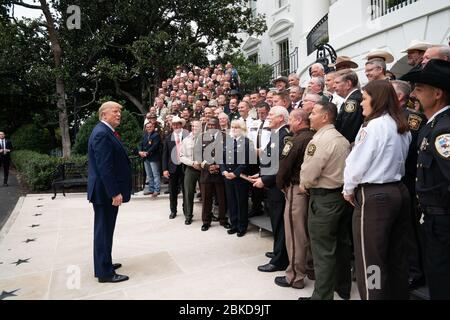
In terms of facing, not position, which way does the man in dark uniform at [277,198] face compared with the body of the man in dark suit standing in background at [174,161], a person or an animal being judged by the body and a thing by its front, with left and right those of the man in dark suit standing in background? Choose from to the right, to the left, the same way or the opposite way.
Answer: to the right

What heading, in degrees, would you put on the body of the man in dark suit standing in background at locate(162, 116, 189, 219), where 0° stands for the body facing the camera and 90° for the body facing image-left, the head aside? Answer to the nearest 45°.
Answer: approximately 0°

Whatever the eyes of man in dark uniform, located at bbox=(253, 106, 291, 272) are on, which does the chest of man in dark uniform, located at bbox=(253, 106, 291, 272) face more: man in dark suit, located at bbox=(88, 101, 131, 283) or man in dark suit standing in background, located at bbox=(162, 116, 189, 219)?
the man in dark suit

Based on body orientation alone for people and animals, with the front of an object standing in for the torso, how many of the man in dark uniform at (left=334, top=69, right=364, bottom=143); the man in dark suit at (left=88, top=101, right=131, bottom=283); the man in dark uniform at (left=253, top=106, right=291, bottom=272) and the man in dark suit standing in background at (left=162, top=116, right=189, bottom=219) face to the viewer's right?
1

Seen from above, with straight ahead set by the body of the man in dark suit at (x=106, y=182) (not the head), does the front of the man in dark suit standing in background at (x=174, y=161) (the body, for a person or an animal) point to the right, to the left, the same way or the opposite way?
to the right

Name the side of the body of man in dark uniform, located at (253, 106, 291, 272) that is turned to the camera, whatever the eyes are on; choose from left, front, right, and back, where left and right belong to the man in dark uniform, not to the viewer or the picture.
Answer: left

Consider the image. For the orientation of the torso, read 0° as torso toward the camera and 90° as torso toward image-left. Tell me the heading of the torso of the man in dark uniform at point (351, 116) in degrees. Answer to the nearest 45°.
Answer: approximately 90°

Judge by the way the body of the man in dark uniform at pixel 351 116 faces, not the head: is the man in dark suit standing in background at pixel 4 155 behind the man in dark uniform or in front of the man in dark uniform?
in front

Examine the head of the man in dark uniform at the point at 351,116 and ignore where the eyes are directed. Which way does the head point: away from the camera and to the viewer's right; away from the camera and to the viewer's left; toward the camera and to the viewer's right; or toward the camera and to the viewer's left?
toward the camera and to the viewer's left

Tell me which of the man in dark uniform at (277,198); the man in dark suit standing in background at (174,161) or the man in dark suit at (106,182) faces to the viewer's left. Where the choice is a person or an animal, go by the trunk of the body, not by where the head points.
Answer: the man in dark uniform at (277,198)

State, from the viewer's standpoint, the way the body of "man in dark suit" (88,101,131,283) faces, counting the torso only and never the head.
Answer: to the viewer's right

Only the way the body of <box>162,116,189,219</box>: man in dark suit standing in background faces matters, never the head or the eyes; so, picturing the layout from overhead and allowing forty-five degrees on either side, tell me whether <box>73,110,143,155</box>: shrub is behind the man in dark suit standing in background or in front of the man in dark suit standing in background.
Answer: behind

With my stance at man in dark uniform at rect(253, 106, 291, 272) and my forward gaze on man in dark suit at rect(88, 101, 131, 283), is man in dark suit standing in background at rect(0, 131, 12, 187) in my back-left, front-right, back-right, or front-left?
front-right

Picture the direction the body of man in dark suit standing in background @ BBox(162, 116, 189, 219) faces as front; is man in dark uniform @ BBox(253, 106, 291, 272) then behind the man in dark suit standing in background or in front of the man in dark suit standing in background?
in front

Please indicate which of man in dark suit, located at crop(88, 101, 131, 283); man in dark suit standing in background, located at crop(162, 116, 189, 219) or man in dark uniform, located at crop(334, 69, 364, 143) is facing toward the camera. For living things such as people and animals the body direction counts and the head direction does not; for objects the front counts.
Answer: the man in dark suit standing in background

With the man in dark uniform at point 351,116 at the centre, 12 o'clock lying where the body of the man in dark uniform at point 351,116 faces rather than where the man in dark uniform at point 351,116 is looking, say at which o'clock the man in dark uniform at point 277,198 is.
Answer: the man in dark uniform at point 277,198 is roughly at 1 o'clock from the man in dark uniform at point 351,116.
